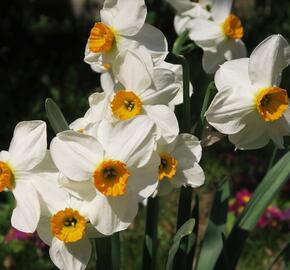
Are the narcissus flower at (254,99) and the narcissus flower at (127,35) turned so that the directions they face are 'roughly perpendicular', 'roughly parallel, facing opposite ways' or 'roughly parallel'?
roughly perpendicular

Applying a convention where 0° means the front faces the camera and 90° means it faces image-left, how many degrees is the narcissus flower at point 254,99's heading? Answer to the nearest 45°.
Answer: approximately 315°

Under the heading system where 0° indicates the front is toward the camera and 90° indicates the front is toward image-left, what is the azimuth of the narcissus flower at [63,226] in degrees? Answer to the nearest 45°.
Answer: approximately 0°

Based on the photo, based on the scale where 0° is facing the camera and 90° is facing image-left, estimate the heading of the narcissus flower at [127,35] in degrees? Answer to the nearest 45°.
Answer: approximately 45°

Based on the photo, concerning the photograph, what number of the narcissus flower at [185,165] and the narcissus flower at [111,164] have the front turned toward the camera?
2
